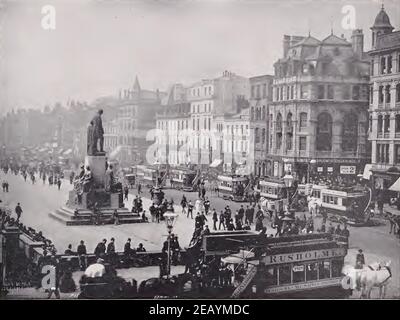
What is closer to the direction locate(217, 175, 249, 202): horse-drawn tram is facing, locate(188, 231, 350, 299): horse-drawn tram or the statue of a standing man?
the horse-drawn tram

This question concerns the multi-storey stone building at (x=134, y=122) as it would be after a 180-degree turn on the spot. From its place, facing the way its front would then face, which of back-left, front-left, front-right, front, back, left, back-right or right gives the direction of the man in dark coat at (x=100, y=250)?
back-right

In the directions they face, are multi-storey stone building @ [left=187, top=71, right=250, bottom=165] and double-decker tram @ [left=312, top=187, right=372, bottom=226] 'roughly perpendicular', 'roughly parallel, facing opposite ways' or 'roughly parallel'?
roughly perpendicular

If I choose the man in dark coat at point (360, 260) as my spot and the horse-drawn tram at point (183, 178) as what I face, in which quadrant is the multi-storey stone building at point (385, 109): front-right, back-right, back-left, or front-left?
front-right

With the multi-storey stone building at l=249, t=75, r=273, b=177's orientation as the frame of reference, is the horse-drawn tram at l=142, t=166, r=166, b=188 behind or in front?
in front

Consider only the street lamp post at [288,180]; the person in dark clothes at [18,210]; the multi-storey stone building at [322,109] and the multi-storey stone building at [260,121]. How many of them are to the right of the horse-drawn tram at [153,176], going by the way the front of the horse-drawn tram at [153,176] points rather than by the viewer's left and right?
1

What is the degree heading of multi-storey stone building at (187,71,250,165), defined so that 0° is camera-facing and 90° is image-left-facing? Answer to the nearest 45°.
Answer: approximately 45°

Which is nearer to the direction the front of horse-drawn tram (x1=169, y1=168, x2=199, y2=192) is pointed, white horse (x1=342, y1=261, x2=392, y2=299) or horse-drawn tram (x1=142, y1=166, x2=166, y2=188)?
the white horse

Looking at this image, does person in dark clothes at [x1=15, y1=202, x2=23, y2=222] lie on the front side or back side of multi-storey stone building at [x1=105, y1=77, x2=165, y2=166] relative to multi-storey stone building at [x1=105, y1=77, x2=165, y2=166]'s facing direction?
on the front side

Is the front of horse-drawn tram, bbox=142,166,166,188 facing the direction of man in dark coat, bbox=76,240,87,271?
no

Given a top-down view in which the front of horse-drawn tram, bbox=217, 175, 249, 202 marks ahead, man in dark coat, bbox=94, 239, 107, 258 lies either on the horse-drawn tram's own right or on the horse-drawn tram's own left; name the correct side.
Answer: on the horse-drawn tram's own right

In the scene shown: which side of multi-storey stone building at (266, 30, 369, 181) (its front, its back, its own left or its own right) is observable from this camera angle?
front

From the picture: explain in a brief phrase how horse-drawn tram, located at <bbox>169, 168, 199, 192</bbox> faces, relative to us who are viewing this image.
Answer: facing the viewer and to the right of the viewer
